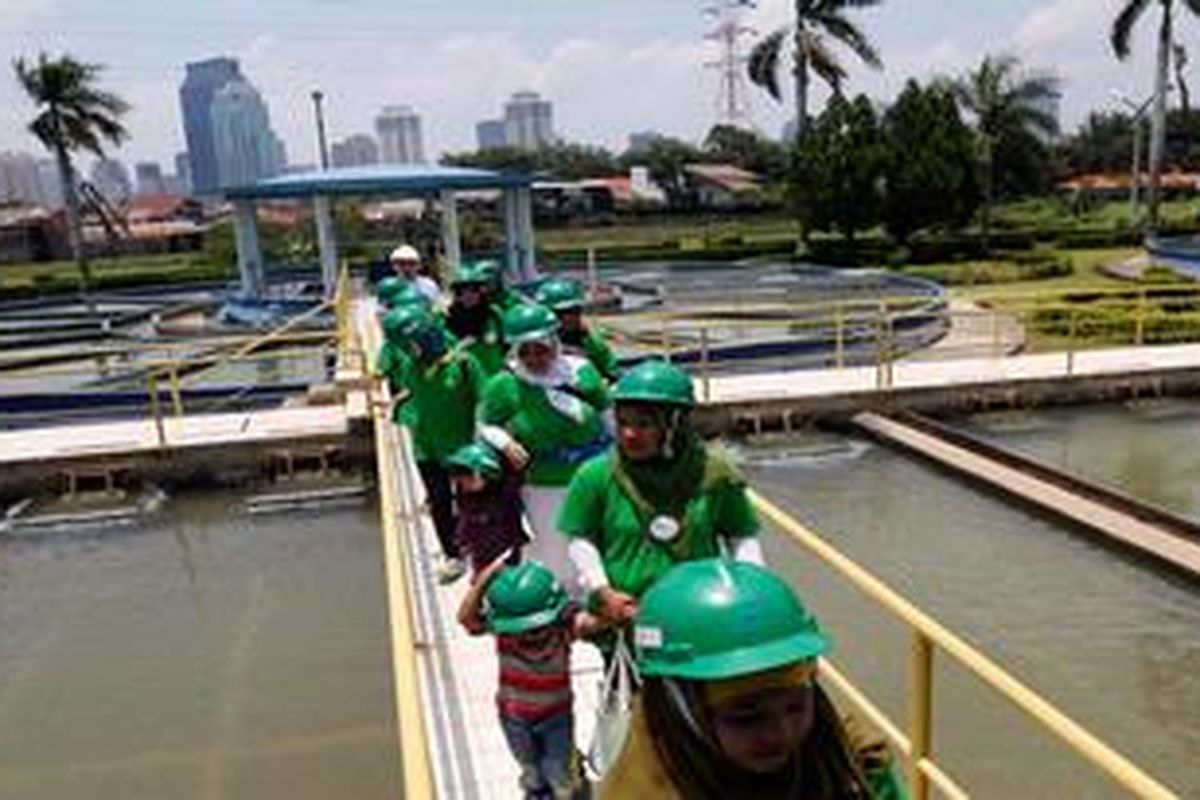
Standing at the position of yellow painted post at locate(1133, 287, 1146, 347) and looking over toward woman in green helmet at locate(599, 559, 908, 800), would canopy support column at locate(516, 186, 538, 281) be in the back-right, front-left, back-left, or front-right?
back-right

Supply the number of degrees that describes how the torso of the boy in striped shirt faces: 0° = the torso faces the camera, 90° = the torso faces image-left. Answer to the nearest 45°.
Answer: approximately 0°

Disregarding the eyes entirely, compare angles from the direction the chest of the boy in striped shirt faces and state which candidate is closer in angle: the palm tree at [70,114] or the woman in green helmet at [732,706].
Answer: the woman in green helmet

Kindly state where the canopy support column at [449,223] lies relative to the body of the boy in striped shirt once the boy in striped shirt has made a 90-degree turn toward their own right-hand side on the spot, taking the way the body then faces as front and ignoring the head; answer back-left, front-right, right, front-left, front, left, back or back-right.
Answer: right

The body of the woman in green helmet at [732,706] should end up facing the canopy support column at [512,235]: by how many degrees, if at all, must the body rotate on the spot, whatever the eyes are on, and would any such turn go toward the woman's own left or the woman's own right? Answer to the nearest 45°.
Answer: approximately 135° to the woman's own left

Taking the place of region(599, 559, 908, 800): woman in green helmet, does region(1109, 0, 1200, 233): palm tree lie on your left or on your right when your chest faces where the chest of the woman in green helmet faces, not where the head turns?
on your left

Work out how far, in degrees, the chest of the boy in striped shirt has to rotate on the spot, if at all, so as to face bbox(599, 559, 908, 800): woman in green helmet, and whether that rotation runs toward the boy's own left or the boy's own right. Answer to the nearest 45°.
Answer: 0° — they already face them

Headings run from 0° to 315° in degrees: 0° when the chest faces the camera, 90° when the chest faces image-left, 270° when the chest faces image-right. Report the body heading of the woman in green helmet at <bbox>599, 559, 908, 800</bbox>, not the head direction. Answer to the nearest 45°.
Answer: approximately 315°
